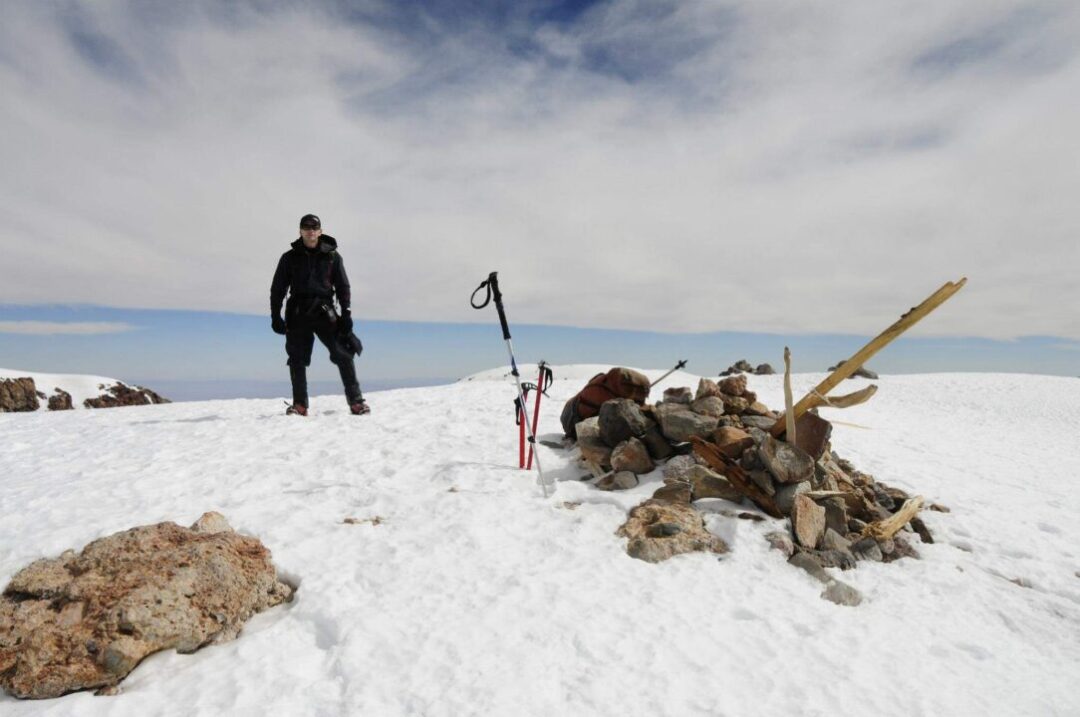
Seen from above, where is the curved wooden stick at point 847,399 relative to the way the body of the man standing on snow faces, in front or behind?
in front

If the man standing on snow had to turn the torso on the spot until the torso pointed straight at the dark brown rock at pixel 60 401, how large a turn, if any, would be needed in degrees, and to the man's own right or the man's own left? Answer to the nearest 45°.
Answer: approximately 135° to the man's own right

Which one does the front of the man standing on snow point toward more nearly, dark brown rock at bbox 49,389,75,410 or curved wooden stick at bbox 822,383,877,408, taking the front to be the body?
the curved wooden stick

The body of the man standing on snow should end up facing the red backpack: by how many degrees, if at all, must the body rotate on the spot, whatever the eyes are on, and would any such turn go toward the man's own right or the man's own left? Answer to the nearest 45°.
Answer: approximately 45° to the man's own left

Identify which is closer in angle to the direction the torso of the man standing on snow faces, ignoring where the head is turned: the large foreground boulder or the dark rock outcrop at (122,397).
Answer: the large foreground boulder

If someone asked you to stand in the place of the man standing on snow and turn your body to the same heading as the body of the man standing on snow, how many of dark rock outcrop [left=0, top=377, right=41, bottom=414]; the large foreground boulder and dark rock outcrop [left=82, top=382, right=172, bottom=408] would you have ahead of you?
1

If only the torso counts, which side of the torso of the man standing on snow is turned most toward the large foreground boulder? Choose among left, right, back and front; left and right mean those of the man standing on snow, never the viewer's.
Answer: front

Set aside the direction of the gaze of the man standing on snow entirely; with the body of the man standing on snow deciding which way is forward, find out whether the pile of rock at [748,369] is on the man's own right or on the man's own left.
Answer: on the man's own left

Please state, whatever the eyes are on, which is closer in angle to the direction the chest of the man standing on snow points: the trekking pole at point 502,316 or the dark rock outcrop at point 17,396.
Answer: the trekking pole

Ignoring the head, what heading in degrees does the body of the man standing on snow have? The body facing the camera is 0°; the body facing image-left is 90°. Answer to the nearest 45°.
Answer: approximately 0°

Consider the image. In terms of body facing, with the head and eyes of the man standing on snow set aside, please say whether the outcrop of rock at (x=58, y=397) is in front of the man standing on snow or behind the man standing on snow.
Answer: behind

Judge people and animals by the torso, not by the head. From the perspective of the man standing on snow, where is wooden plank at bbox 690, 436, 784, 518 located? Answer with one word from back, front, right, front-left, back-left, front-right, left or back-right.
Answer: front-left
